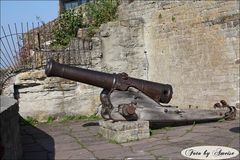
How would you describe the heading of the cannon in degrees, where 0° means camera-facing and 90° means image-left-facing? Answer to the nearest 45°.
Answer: approximately 90°

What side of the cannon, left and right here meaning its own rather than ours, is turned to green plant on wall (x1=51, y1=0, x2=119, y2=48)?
right

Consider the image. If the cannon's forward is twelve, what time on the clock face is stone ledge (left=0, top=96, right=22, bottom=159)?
The stone ledge is roughly at 10 o'clock from the cannon.

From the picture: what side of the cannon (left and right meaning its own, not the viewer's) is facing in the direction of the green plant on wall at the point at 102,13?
right
